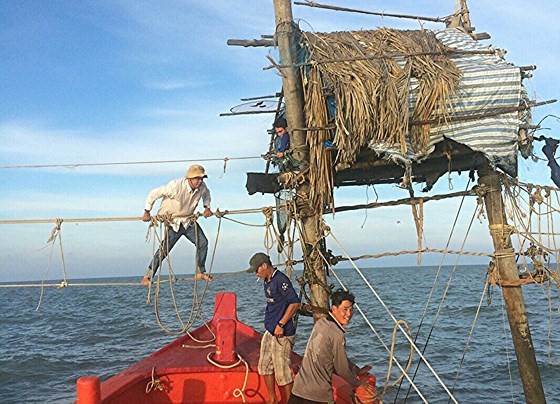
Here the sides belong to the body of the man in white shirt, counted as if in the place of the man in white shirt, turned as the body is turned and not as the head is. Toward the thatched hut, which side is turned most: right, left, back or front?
left

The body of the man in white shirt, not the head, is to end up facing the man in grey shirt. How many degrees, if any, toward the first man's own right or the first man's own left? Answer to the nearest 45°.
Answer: approximately 45° to the first man's own right

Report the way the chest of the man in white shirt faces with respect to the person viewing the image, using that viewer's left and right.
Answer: facing the viewer and to the right of the viewer

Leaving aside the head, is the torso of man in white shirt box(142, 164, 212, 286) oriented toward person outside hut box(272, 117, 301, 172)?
no

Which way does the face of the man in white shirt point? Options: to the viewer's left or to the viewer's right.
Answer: to the viewer's right

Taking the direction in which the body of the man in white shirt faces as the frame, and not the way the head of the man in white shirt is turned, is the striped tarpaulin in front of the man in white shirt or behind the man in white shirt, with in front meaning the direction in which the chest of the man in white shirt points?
in front

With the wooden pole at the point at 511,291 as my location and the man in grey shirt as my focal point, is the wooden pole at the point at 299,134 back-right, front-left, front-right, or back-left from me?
front-right
